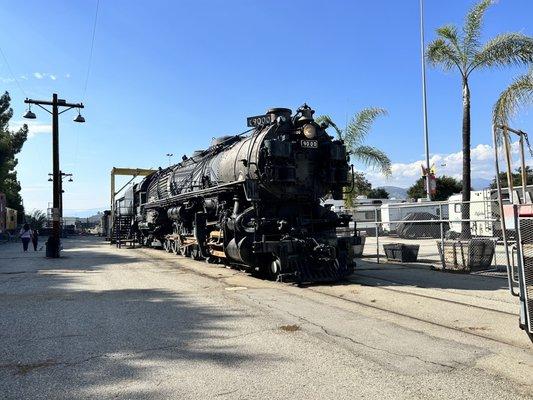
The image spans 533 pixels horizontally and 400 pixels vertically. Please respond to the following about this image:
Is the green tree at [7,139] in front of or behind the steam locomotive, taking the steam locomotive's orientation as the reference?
behind

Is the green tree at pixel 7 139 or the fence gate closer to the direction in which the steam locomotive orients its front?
the fence gate

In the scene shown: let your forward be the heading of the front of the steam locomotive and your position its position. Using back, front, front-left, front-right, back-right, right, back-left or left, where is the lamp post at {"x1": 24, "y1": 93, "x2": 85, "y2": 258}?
back

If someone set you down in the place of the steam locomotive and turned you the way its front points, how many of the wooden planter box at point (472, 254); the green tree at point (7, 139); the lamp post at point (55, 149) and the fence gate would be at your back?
2

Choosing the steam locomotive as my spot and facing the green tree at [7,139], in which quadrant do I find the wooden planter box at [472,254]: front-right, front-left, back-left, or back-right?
back-right

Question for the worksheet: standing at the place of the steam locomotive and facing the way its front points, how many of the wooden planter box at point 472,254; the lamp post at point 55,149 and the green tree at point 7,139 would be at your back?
2

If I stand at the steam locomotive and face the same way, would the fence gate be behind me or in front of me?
in front

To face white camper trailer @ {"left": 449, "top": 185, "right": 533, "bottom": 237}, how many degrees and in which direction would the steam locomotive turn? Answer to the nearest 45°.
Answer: approximately 90° to its left

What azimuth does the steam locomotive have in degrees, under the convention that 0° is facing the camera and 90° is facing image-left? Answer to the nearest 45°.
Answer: approximately 315°

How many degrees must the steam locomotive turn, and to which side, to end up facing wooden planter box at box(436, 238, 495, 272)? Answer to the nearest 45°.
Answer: approximately 45° to its left

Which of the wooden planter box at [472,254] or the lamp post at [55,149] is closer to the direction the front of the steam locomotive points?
the wooden planter box

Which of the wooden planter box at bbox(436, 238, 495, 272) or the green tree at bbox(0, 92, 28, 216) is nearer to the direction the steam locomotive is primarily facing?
the wooden planter box

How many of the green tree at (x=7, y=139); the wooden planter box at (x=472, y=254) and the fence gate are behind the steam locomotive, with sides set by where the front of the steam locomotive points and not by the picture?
1

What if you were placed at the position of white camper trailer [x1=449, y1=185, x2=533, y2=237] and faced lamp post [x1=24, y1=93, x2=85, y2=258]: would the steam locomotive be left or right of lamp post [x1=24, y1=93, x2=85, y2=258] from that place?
left

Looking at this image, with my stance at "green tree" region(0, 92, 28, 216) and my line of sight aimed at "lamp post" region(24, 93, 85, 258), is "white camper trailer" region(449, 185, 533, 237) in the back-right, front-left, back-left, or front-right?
front-left
